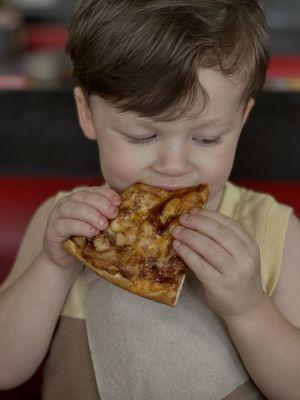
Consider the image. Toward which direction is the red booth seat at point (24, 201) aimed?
toward the camera

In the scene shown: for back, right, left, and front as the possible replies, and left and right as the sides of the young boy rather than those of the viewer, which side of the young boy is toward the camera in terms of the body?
front
